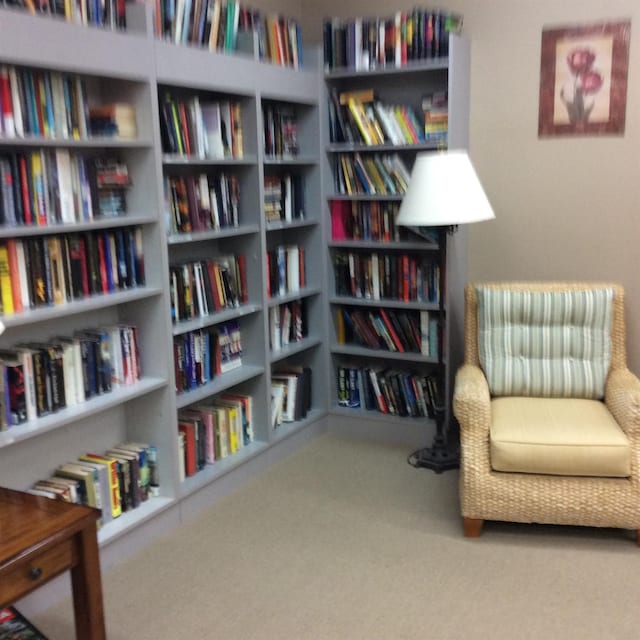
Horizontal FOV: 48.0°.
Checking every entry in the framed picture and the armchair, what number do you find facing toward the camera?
2

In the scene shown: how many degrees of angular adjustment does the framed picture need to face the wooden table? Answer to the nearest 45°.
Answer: approximately 45° to its right

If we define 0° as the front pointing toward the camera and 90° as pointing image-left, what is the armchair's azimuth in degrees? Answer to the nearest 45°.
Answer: approximately 0°

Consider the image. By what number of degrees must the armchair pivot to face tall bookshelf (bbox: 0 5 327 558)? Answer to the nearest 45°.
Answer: approximately 90° to its right

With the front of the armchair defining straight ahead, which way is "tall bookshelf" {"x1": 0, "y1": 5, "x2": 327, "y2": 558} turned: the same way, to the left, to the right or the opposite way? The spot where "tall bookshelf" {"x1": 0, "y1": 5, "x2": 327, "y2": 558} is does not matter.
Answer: to the left

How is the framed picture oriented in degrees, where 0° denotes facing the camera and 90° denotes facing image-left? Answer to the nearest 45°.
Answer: approximately 0°
